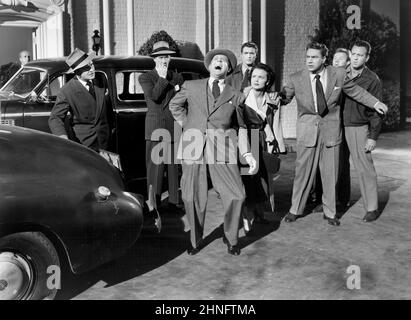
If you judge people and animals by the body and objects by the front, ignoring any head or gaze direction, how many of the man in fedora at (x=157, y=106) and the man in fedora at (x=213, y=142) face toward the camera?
2

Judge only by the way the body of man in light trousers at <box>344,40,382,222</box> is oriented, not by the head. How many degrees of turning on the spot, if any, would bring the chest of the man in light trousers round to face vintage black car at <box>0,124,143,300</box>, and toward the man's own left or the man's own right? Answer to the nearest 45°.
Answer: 0° — they already face it

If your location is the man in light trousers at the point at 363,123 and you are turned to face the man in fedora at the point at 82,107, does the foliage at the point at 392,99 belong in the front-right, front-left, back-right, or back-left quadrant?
back-right

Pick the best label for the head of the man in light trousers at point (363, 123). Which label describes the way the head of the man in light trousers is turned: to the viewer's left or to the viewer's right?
to the viewer's left

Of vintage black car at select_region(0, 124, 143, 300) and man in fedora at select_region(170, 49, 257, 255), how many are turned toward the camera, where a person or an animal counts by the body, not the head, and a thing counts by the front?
1

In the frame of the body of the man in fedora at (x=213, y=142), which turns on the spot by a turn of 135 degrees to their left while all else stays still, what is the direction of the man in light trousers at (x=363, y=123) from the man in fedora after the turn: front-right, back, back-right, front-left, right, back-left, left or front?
front

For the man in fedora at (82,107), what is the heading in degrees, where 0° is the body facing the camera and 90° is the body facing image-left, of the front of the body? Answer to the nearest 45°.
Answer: approximately 315°

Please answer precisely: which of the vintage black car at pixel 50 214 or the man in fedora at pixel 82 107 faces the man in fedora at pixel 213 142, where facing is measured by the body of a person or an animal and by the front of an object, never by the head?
the man in fedora at pixel 82 107
